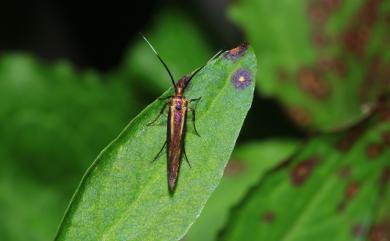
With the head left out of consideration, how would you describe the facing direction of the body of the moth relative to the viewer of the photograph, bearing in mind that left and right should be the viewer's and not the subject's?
facing away from the viewer

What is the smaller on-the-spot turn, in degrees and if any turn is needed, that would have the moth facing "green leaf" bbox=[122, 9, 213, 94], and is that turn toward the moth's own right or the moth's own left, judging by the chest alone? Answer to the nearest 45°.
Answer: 0° — it already faces it

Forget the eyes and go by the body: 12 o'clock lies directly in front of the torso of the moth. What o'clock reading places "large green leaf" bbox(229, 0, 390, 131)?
The large green leaf is roughly at 1 o'clock from the moth.
